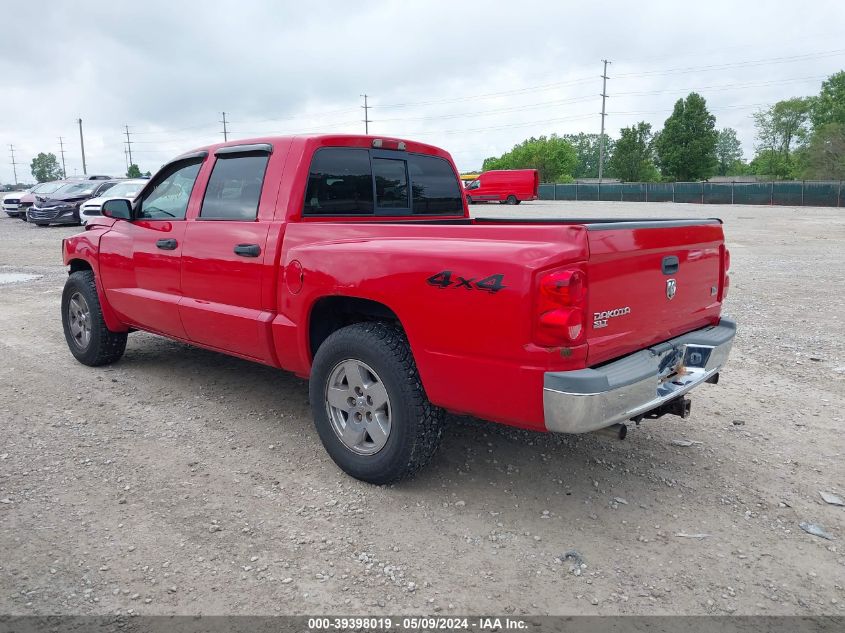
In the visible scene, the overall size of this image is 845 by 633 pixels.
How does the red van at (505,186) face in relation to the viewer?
to the viewer's left

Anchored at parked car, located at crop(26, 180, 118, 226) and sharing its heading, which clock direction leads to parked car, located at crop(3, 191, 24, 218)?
parked car, located at crop(3, 191, 24, 218) is roughly at 4 o'clock from parked car, located at crop(26, 180, 118, 226).

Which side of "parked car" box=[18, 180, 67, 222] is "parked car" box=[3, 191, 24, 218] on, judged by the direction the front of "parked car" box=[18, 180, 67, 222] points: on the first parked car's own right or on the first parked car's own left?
on the first parked car's own right

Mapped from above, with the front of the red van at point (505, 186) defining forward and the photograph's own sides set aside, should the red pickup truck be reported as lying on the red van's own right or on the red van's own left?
on the red van's own left

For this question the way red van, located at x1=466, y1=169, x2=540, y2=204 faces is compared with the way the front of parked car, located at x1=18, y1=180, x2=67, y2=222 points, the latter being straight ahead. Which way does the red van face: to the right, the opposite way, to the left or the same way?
to the right

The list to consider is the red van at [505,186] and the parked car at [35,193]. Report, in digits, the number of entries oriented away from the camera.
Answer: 0

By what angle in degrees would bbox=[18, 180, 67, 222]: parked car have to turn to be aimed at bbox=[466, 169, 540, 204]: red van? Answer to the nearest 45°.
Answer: approximately 135° to its left

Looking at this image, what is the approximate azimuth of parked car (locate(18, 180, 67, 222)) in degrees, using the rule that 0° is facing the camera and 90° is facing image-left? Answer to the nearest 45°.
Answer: approximately 45°

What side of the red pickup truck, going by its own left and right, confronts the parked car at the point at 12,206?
front

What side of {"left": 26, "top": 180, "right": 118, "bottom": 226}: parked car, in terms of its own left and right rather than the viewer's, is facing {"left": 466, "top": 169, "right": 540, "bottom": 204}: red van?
back

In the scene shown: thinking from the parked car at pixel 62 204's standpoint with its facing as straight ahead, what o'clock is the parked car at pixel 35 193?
the parked car at pixel 35 193 is roughly at 4 o'clock from the parked car at pixel 62 204.

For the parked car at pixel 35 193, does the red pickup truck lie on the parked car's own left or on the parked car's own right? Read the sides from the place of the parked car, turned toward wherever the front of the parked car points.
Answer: on the parked car's own left

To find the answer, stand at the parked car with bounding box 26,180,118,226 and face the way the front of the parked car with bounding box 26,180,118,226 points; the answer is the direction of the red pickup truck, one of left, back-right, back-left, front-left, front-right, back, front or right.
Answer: front-left

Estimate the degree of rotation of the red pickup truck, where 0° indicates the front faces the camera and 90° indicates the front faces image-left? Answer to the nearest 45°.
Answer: approximately 135°

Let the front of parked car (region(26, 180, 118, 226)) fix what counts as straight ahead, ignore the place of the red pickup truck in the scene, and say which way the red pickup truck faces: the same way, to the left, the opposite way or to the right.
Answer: to the right
